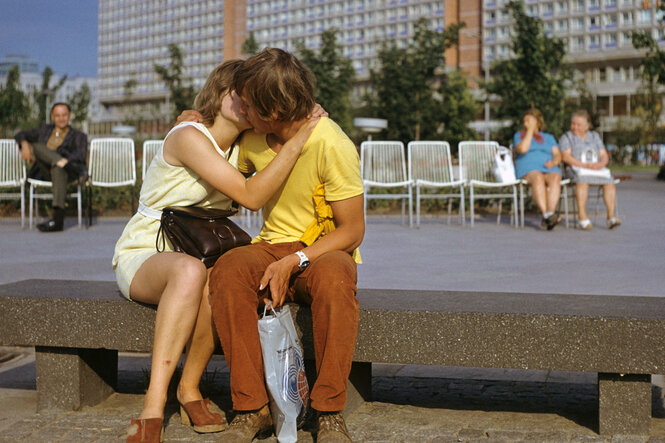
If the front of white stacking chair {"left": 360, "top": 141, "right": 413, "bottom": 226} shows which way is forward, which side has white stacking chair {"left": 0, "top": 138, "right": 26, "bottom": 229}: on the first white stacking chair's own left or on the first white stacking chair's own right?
on the first white stacking chair's own right

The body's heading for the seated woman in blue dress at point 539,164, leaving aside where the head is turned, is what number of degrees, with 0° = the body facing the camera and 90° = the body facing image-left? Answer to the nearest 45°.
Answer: approximately 0°

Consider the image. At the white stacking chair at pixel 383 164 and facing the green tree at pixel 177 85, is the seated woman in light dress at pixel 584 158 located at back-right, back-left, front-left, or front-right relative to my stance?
back-right

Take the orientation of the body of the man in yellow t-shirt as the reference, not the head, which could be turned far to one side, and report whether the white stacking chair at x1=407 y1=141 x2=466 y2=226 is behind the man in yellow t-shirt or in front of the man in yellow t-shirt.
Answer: behind

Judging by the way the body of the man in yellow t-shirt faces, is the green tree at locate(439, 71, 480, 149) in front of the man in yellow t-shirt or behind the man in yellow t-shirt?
behind

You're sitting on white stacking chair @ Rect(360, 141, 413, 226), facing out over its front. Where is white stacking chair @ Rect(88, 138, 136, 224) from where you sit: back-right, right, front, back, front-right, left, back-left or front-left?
right

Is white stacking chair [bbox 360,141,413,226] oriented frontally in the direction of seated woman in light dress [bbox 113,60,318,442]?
yes

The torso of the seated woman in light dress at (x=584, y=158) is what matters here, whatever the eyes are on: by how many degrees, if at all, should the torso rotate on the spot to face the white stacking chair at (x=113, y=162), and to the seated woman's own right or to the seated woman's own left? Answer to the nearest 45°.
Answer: approximately 90° to the seated woman's own right

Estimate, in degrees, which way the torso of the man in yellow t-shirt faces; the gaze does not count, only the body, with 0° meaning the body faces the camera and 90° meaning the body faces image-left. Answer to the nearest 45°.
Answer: approximately 0°

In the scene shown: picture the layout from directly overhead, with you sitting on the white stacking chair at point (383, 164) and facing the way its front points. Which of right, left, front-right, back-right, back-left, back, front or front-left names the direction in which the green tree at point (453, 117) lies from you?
back

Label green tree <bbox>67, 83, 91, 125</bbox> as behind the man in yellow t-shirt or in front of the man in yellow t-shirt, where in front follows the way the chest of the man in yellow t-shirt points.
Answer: behind
